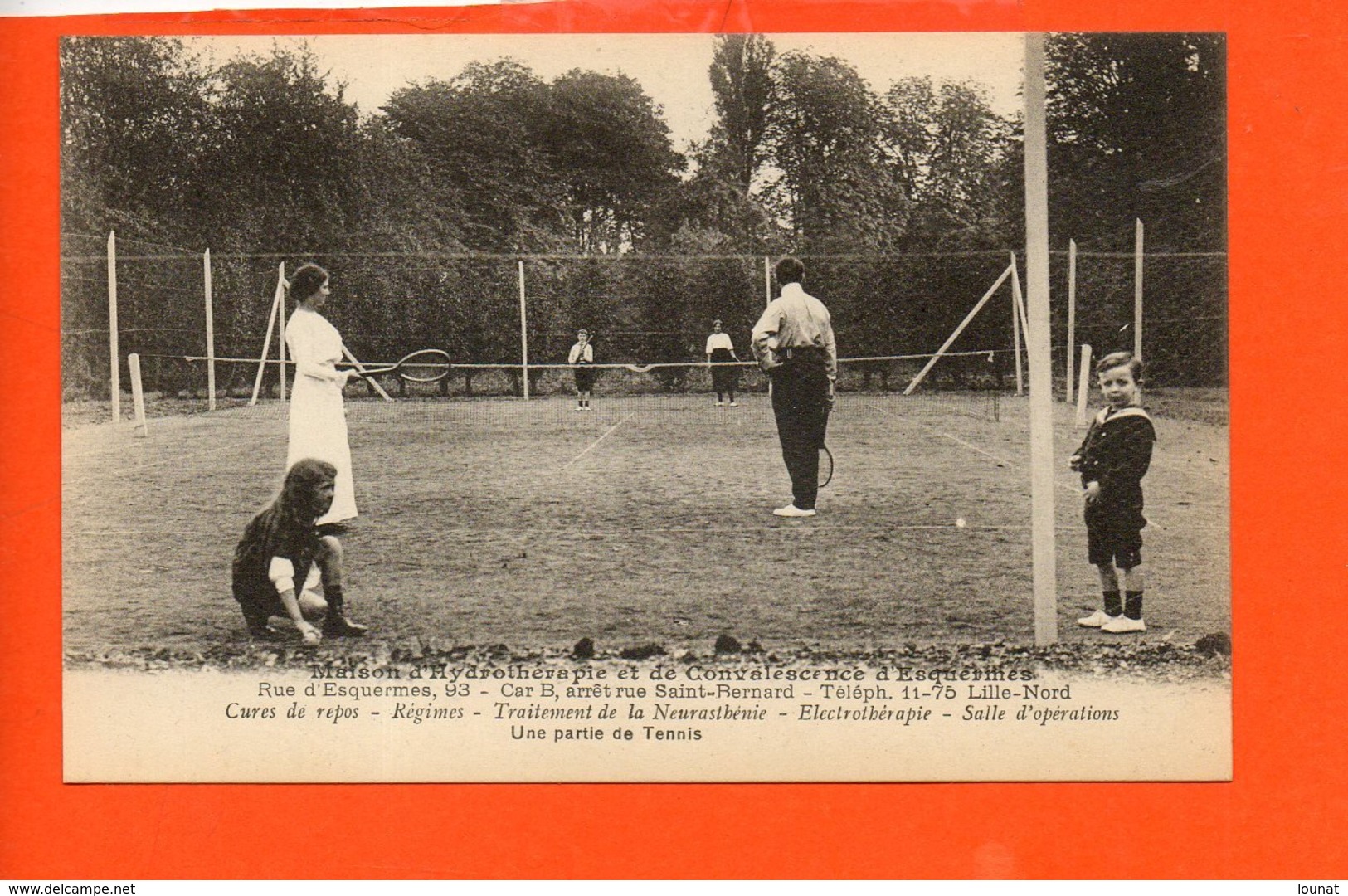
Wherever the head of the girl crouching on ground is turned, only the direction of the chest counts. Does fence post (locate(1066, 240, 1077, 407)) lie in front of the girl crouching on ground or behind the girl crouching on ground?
in front

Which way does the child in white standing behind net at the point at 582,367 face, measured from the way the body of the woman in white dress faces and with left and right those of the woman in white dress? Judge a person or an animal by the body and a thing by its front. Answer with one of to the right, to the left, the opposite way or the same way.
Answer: to the right

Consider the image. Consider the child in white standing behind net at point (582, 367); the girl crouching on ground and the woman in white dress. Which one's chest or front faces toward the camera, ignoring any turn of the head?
the child in white standing behind net

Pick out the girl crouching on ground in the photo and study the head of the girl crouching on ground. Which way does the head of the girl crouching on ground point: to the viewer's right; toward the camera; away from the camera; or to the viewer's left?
to the viewer's right

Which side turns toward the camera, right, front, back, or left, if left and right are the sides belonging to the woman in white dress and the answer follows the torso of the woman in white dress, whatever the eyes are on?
right

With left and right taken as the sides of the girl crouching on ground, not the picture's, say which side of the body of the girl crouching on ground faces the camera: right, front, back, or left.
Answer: right

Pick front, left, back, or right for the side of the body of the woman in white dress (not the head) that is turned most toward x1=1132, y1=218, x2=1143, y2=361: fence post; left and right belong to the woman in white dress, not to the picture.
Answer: front

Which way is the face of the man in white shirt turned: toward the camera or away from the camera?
away from the camera

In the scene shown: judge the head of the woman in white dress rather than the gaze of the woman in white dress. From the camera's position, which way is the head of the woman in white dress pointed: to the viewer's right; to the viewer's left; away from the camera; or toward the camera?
to the viewer's right
